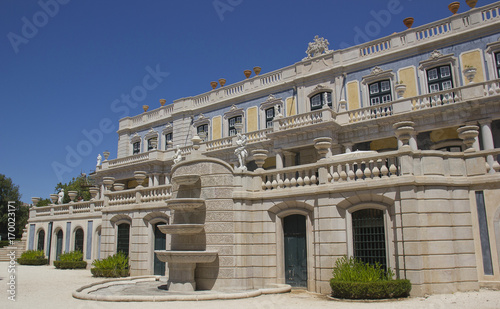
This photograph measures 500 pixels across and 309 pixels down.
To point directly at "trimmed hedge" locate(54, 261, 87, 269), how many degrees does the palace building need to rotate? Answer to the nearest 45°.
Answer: approximately 90° to its right

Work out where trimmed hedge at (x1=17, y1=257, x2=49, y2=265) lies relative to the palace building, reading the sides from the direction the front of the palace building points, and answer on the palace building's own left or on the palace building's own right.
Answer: on the palace building's own right

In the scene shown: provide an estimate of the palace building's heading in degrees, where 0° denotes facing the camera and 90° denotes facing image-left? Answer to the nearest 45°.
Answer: approximately 45°

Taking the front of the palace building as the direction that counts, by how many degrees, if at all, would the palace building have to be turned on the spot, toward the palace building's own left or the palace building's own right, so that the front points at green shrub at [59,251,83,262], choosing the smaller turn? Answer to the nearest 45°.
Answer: approximately 90° to the palace building's own right

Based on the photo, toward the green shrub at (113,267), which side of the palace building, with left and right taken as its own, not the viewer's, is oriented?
right

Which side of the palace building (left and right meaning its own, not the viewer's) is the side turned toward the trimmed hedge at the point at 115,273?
right

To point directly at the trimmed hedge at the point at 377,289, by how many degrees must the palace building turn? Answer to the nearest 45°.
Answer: approximately 45° to its left
